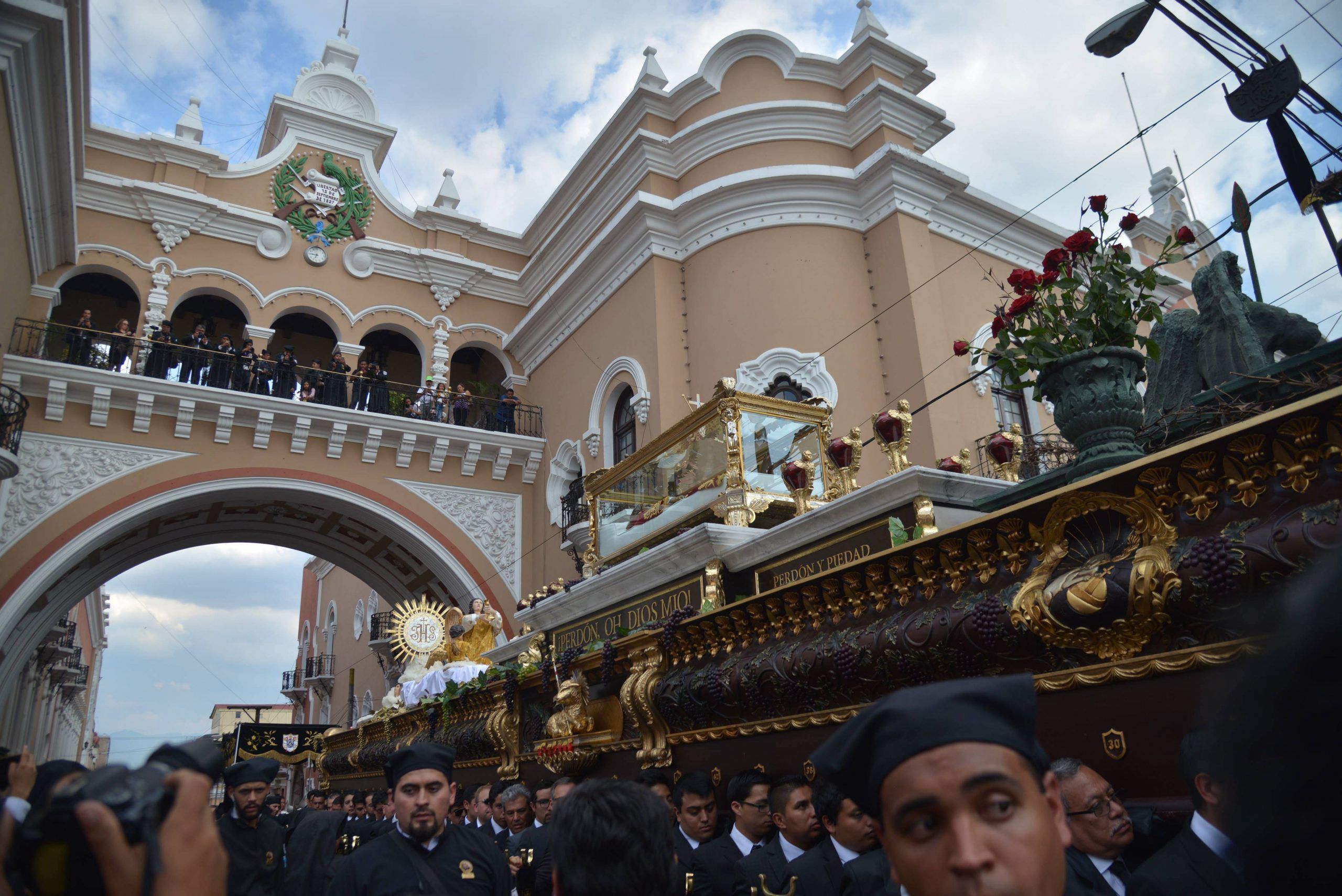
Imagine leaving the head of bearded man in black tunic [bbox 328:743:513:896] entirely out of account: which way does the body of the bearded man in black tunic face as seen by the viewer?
toward the camera

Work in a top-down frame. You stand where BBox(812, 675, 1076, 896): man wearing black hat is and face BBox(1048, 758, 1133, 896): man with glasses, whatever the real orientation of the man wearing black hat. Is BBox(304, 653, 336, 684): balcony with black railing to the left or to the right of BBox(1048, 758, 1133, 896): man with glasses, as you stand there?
left

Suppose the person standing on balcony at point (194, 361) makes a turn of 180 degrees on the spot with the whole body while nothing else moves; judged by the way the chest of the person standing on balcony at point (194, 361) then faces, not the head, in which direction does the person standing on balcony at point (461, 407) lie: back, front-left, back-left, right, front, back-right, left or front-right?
right

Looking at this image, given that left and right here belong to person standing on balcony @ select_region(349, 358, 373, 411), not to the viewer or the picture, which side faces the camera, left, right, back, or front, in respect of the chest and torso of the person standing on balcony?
front

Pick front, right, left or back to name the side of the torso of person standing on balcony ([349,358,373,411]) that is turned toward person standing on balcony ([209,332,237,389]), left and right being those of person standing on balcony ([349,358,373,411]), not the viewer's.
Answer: right

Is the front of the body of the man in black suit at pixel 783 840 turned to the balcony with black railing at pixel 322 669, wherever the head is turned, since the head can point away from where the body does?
no

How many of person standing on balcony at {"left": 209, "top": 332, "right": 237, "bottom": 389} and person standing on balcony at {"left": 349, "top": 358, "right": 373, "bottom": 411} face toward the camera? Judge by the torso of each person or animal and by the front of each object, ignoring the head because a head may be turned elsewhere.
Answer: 2

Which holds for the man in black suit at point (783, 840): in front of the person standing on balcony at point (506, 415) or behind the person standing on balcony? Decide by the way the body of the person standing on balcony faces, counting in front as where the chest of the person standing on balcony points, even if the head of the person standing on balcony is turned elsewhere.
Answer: in front

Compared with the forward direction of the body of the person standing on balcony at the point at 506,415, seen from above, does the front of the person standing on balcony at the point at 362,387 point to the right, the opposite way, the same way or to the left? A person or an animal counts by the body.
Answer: the same way

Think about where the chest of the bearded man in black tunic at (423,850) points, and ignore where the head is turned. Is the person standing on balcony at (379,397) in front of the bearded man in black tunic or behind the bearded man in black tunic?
behind

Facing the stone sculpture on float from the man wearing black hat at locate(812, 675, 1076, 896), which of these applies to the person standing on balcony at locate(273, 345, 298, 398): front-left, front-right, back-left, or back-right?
front-left

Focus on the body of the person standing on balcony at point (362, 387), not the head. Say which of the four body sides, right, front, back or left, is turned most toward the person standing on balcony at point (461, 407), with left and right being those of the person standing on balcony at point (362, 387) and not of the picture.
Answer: left

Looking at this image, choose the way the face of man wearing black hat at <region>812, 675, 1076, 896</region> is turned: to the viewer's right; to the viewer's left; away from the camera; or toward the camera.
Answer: toward the camera

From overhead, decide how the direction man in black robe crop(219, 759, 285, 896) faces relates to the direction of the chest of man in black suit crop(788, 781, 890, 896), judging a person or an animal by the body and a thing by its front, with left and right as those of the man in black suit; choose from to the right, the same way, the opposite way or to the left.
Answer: the same way

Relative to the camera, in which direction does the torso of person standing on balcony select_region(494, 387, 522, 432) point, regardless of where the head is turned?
toward the camera

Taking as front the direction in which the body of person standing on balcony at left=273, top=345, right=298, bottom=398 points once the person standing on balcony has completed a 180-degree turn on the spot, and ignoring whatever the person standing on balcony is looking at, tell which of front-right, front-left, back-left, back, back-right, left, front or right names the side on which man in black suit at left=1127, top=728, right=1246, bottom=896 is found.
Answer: back

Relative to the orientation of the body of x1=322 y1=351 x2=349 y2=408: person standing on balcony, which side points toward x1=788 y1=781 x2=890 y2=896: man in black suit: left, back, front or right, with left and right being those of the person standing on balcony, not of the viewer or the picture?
front

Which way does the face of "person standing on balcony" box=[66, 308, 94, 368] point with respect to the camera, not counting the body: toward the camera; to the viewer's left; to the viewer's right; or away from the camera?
toward the camera

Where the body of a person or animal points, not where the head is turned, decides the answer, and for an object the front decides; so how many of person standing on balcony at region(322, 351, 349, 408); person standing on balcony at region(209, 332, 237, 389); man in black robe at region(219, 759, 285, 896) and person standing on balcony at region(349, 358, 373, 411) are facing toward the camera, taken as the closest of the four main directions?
4
